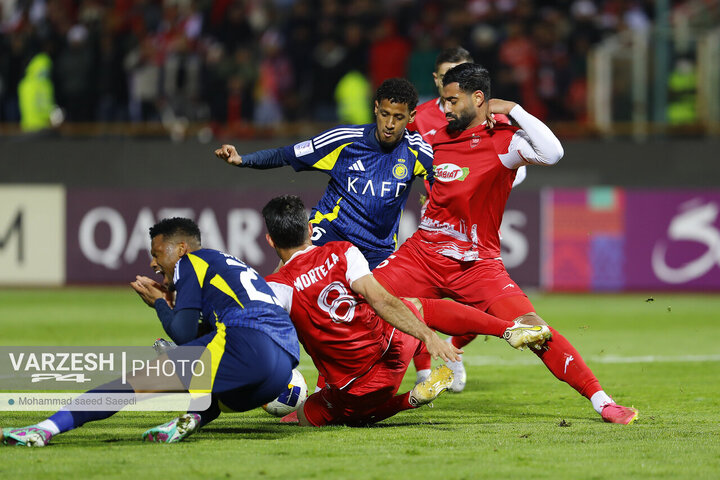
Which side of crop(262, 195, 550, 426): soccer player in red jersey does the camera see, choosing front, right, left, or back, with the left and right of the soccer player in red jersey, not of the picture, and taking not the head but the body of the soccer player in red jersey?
back

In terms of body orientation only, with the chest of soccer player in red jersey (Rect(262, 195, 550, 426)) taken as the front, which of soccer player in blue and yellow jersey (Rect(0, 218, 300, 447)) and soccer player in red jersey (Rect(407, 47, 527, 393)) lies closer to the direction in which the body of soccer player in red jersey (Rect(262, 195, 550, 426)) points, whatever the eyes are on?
the soccer player in red jersey

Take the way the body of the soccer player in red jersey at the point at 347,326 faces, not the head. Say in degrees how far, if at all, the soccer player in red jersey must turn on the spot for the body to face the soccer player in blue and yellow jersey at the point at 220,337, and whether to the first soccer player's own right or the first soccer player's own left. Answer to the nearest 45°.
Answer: approximately 135° to the first soccer player's own left

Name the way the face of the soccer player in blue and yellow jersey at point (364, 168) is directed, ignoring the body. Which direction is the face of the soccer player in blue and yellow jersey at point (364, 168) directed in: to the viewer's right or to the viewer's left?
to the viewer's left

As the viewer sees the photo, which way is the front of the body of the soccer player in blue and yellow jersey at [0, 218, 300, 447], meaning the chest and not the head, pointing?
to the viewer's left

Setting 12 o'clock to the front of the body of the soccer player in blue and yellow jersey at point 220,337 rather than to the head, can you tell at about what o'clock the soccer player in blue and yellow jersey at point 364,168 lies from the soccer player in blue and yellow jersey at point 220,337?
the soccer player in blue and yellow jersey at point 364,168 is roughly at 4 o'clock from the soccer player in blue and yellow jersey at point 220,337.

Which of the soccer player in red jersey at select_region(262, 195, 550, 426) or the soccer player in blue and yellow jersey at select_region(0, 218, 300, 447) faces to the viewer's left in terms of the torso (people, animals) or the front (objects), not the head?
the soccer player in blue and yellow jersey

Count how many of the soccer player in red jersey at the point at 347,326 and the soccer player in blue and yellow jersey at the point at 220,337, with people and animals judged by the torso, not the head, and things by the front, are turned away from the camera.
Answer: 1

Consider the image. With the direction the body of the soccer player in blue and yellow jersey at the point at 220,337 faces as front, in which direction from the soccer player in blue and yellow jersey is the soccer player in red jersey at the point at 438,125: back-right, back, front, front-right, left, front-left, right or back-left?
back-right

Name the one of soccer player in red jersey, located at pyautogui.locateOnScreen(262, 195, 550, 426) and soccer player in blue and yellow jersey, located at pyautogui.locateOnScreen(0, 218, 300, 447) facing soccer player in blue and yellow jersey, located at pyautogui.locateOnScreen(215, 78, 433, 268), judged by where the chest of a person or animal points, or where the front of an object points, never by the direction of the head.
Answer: the soccer player in red jersey
